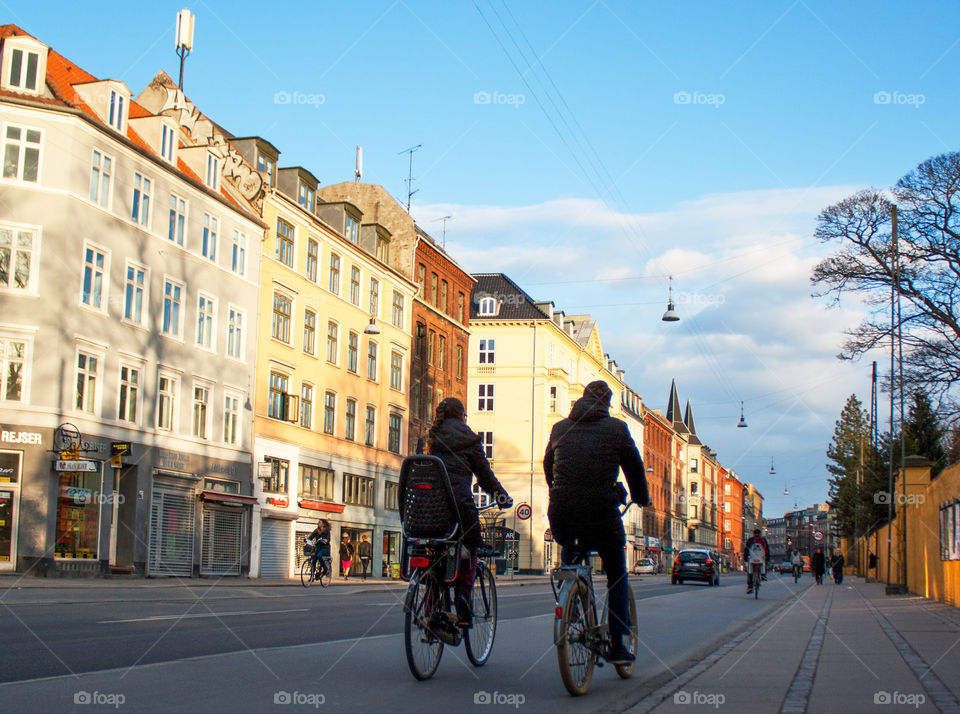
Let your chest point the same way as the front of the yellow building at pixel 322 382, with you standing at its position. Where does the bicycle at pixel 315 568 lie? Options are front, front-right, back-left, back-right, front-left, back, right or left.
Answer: front-right

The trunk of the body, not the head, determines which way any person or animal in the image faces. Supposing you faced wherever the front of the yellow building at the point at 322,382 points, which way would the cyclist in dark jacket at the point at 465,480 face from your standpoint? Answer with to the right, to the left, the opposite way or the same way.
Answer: to the left

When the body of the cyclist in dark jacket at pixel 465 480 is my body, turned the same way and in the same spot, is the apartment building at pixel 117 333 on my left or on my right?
on my left

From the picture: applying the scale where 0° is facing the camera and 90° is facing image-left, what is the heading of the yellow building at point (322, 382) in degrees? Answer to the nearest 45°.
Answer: approximately 315°

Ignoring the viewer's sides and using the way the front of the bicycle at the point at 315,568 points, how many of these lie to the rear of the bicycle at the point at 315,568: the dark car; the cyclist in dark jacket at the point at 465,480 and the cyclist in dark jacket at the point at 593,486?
1

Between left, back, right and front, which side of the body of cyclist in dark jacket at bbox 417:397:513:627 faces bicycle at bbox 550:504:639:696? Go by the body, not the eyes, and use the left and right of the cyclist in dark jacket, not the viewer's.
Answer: right

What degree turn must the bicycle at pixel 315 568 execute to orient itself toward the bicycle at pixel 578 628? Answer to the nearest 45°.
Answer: approximately 45° to its left

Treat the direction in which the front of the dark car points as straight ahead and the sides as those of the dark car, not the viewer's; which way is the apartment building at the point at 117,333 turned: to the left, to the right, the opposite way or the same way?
to the right

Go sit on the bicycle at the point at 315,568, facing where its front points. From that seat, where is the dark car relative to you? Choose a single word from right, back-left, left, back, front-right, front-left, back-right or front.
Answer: back

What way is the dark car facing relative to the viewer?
away from the camera

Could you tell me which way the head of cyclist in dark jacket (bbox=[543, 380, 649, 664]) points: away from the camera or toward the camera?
away from the camera
